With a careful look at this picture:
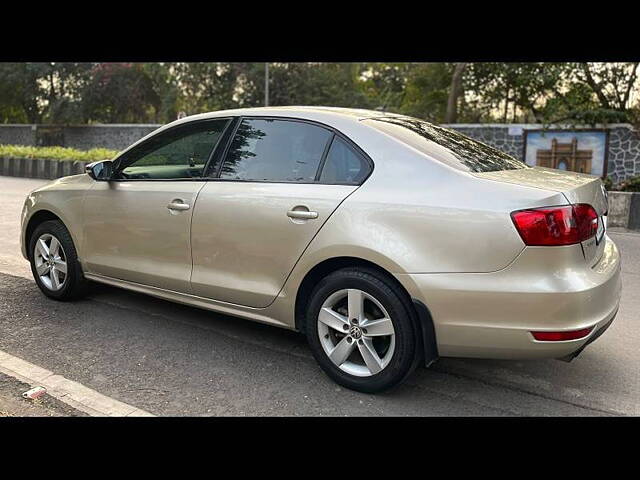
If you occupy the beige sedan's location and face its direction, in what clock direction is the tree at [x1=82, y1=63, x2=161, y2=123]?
The tree is roughly at 1 o'clock from the beige sedan.

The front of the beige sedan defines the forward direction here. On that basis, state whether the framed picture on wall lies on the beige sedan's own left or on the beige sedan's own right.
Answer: on the beige sedan's own right

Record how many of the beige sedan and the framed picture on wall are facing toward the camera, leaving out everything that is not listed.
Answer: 1

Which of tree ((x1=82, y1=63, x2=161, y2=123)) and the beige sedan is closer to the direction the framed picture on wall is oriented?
the beige sedan

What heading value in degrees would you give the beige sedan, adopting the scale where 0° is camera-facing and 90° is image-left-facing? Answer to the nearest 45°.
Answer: approximately 135°

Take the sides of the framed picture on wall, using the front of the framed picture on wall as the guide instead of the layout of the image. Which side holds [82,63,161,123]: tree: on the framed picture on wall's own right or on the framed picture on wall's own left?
on the framed picture on wall's own right

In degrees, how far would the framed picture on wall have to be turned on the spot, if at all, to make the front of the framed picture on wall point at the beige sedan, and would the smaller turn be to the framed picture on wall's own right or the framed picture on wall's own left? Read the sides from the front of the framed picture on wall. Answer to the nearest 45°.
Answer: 0° — it already faces it

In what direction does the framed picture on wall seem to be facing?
toward the camera

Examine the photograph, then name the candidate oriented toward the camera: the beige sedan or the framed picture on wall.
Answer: the framed picture on wall

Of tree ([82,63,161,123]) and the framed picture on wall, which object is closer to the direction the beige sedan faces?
the tree
